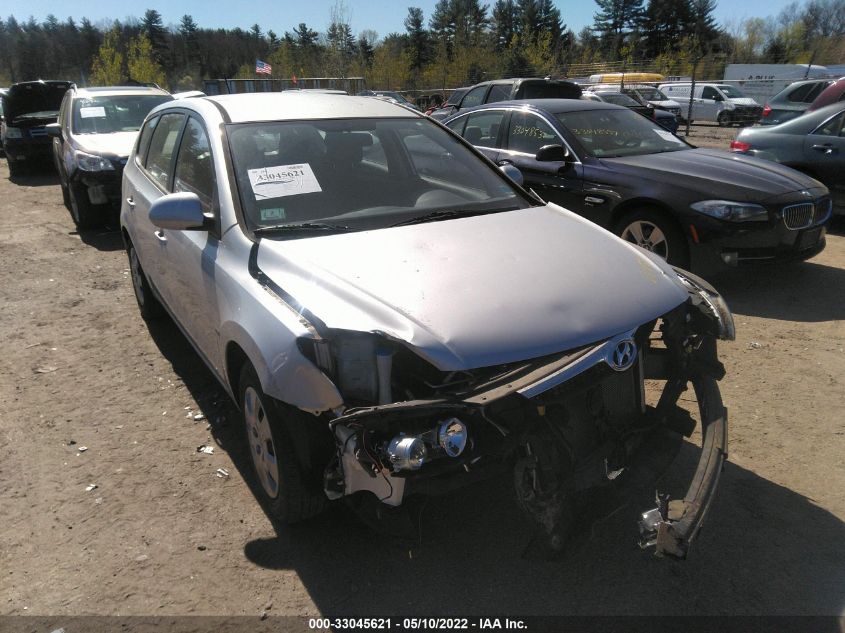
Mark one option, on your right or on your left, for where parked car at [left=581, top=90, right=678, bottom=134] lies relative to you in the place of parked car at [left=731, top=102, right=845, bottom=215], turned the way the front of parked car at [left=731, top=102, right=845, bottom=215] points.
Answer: on your left

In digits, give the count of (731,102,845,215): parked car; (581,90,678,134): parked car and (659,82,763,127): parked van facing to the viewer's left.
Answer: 0

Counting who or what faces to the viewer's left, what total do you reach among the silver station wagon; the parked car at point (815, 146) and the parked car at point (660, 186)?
0

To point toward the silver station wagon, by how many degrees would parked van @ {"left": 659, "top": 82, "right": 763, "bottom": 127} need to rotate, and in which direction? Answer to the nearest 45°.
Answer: approximately 45° to its right

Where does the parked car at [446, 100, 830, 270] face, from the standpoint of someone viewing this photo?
facing the viewer and to the right of the viewer

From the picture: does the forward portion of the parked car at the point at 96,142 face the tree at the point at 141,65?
no

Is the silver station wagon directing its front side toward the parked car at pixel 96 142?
no

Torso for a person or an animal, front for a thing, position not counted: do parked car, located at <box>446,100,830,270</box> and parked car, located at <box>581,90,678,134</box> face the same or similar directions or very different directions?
same or similar directions

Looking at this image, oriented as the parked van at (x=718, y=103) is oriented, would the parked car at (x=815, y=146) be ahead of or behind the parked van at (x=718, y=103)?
ahead

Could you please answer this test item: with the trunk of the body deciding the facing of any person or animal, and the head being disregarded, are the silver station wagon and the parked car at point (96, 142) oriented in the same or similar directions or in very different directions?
same or similar directions

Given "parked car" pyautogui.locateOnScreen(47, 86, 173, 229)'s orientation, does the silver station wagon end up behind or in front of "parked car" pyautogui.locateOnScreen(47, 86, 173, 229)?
in front

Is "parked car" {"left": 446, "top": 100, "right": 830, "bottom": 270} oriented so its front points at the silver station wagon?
no
